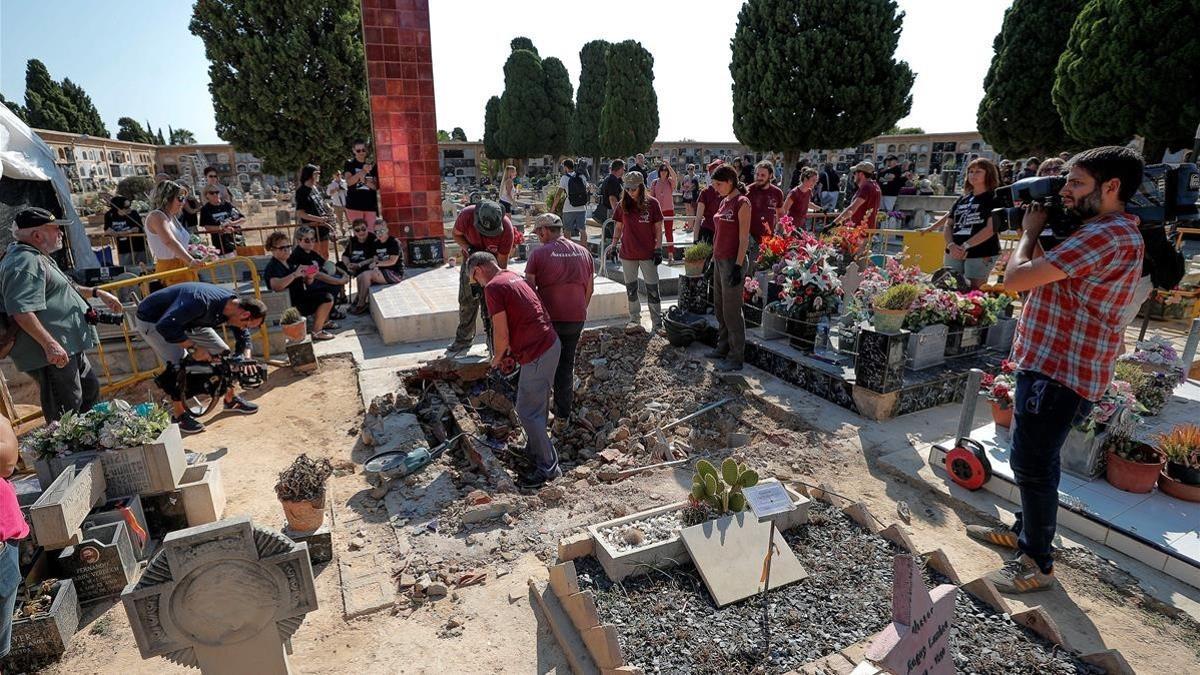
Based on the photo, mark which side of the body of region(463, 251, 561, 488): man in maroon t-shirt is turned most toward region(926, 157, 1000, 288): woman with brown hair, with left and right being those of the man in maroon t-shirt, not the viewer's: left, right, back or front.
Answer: back

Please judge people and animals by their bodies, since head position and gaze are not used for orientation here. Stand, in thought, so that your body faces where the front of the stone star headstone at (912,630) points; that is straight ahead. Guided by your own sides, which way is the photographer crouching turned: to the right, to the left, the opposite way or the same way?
to the left

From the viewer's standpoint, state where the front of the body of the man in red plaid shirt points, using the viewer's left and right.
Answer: facing to the left of the viewer

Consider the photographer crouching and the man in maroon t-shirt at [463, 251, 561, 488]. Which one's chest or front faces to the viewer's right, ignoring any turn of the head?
the photographer crouching

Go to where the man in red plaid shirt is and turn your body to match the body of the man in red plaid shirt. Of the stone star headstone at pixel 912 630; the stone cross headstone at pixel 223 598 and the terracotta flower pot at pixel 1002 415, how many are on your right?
1

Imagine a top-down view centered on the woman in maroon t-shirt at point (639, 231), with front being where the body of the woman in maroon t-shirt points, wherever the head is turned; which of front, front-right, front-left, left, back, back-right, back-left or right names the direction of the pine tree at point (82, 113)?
back-right

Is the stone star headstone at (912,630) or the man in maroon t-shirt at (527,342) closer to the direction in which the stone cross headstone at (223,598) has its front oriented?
the stone star headstone

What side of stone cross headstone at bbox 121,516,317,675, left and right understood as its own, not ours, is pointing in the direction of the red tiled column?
back

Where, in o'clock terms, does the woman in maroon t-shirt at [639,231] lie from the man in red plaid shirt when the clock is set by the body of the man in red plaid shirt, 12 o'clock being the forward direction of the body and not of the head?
The woman in maroon t-shirt is roughly at 1 o'clock from the man in red plaid shirt.

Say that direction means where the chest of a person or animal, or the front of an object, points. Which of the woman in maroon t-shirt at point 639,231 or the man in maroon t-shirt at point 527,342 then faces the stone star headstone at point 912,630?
the woman in maroon t-shirt

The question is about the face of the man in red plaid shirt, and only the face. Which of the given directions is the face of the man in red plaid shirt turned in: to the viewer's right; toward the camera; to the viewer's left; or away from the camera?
to the viewer's left

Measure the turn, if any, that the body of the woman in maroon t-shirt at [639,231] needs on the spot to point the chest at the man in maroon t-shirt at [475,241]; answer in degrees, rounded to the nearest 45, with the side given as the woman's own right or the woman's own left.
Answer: approximately 45° to the woman's own right

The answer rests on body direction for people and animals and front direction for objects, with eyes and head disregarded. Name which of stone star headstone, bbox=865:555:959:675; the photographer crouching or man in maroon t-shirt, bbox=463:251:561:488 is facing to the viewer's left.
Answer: the man in maroon t-shirt

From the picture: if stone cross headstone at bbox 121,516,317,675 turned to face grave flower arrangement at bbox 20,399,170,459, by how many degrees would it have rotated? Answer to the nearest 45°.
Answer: approximately 180°

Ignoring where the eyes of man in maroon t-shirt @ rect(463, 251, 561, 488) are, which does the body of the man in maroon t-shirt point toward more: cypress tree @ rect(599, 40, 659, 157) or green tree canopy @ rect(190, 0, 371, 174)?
the green tree canopy

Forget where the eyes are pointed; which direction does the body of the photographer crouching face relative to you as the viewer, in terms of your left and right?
facing to the right of the viewer
